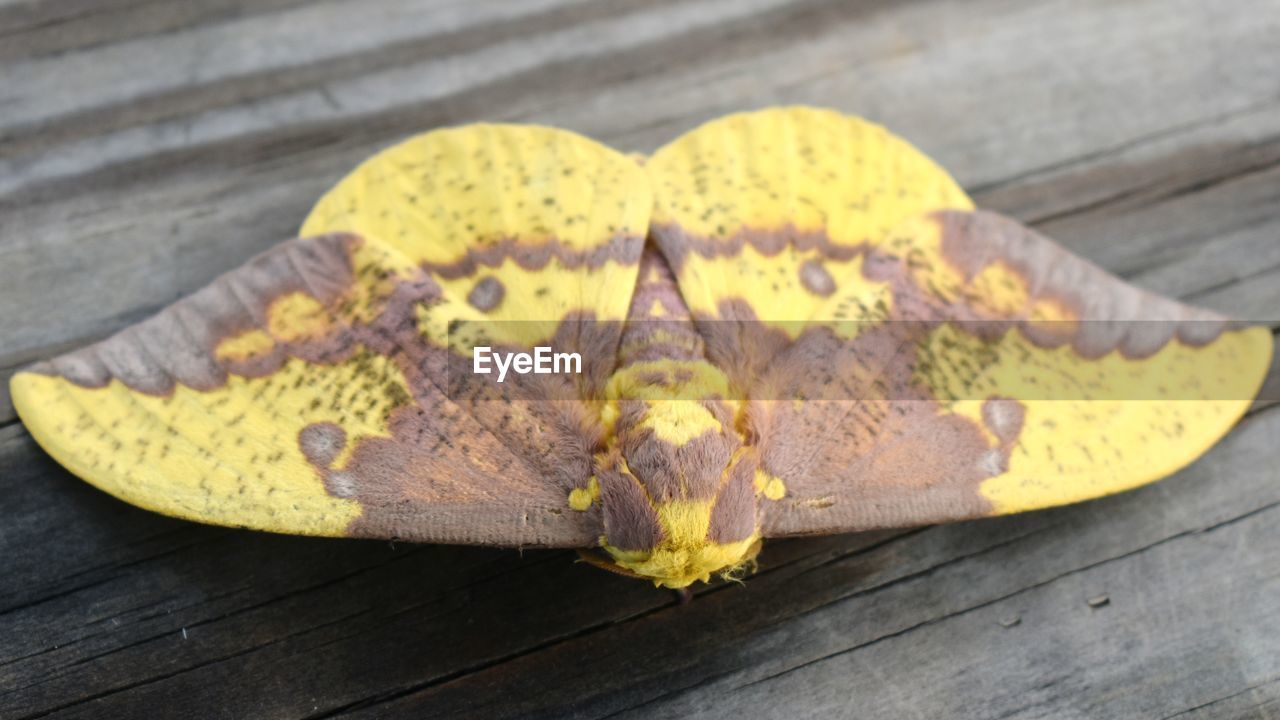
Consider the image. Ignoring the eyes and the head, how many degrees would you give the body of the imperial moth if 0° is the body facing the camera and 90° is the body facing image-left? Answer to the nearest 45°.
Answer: approximately 0°
